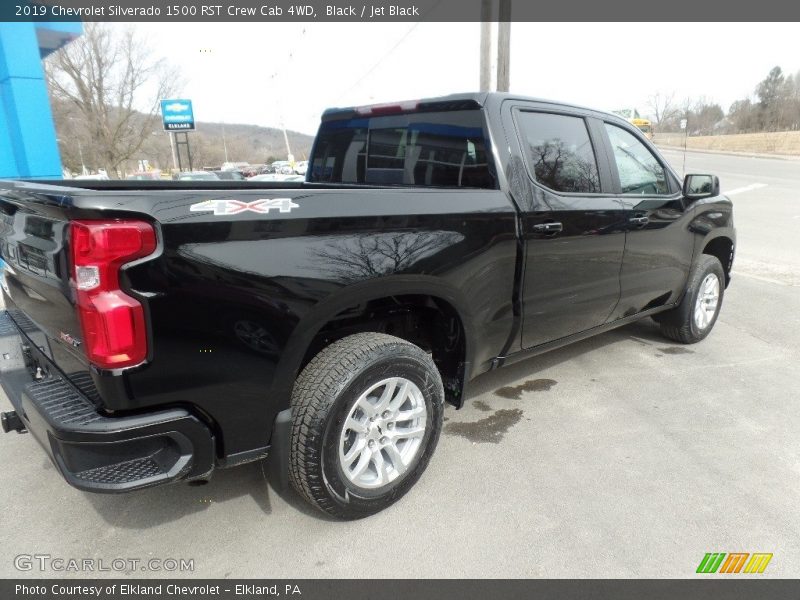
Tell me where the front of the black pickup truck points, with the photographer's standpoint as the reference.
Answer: facing away from the viewer and to the right of the viewer

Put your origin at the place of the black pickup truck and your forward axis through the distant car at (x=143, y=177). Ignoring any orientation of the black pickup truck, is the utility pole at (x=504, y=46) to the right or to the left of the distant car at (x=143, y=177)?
right

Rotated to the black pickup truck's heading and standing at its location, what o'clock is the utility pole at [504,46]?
The utility pole is roughly at 11 o'clock from the black pickup truck.

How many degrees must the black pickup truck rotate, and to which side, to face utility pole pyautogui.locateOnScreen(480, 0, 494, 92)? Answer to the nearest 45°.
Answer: approximately 45° to its left

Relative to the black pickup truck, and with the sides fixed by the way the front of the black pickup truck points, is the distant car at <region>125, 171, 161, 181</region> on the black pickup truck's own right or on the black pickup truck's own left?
on the black pickup truck's own left
